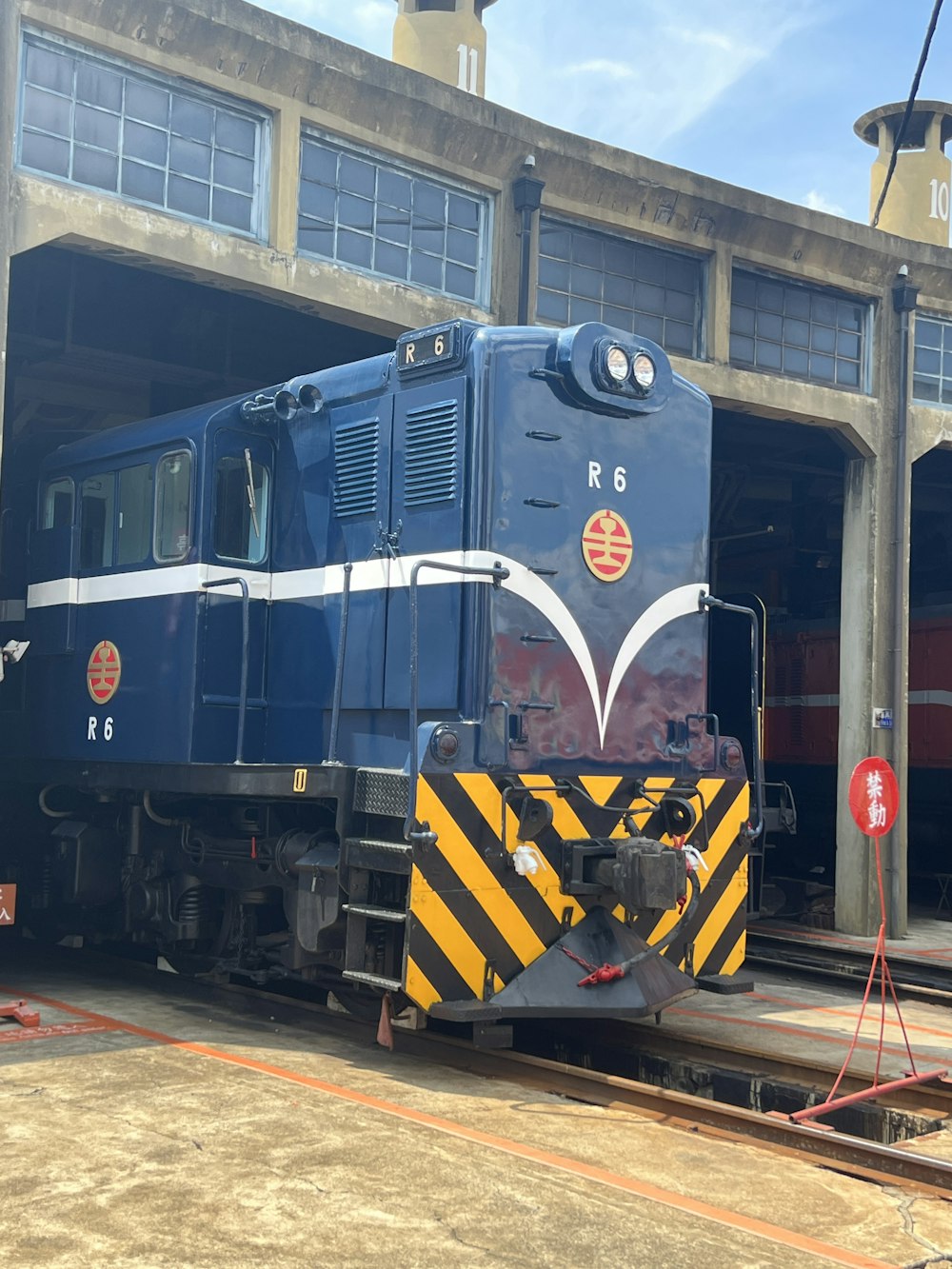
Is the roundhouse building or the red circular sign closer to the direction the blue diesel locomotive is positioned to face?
the red circular sign

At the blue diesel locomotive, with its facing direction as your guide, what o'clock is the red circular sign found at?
The red circular sign is roughly at 11 o'clock from the blue diesel locomotive.

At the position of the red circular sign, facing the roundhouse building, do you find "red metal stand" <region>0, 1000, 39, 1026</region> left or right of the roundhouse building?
left

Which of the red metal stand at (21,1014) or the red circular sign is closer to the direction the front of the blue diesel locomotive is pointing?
the red circular sign

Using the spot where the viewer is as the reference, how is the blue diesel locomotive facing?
facing the viewer and to the right of the viewer
